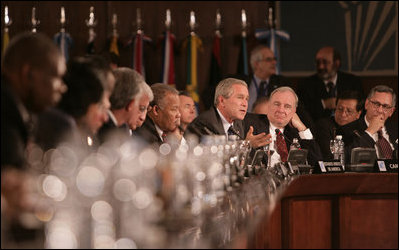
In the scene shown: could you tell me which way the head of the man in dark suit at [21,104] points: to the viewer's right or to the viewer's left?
to the viewer's right

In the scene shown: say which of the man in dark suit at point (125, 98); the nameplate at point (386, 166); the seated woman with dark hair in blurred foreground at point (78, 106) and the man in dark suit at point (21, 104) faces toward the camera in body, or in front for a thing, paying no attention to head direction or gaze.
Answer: the nameplate

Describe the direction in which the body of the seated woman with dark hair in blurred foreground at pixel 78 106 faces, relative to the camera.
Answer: to the viewer's right

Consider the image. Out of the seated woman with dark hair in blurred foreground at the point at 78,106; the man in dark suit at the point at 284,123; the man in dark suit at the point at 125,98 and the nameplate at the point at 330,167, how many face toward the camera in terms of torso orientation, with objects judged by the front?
2

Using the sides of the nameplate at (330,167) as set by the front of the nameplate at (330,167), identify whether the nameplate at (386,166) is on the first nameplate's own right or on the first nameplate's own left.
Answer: on the first nameplate's own left

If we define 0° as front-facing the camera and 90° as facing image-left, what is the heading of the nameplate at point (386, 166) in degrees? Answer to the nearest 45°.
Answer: approximately 0°

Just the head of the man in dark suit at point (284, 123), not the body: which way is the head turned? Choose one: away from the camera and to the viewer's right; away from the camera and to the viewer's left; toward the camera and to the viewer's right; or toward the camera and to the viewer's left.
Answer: toward the camera and to the viewer's left

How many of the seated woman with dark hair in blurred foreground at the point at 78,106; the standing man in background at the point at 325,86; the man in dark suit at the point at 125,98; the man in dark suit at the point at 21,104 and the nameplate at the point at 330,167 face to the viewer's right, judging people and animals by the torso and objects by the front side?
3

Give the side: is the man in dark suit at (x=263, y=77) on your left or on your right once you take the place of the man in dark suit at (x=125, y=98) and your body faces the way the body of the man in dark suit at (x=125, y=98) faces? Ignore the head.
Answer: on your left

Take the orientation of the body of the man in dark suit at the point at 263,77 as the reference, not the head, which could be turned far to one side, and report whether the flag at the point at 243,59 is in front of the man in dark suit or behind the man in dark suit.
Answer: behind
